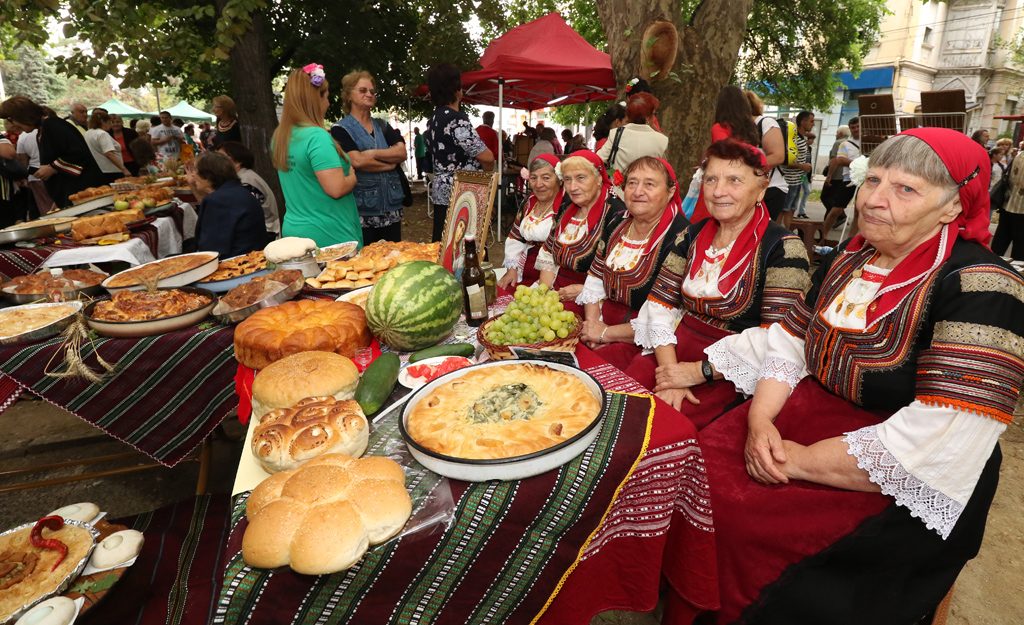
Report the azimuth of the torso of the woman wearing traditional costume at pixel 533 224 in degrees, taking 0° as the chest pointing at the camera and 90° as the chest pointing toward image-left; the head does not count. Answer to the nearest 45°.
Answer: approximately 45°

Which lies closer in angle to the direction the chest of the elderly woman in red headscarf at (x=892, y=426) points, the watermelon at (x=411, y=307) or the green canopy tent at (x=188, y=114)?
the watermelon

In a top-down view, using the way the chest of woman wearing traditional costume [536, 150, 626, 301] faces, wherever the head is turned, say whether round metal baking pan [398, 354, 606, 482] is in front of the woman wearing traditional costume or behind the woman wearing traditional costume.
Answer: in front

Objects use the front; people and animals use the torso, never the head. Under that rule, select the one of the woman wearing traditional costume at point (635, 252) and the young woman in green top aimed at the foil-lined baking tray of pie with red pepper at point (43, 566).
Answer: the woman wearing traditional costume

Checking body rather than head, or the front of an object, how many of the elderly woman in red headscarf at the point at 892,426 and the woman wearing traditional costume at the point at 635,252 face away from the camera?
0

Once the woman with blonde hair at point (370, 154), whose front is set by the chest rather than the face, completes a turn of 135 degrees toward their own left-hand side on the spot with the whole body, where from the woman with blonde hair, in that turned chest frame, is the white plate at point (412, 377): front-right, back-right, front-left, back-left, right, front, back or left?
back

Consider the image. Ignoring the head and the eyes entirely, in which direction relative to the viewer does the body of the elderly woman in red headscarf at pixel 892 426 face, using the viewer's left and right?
facing the viewer and to the left of the viewer

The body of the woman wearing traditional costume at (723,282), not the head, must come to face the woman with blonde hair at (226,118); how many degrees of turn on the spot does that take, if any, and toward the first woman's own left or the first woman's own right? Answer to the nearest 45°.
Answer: approximately 90° to the first woman's own right

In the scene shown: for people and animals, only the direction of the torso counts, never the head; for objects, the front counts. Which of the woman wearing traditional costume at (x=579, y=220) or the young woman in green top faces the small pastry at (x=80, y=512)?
the woman wearing traditional costume

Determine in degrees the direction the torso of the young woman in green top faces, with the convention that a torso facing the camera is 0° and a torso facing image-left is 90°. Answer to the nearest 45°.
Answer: approximately 225°
